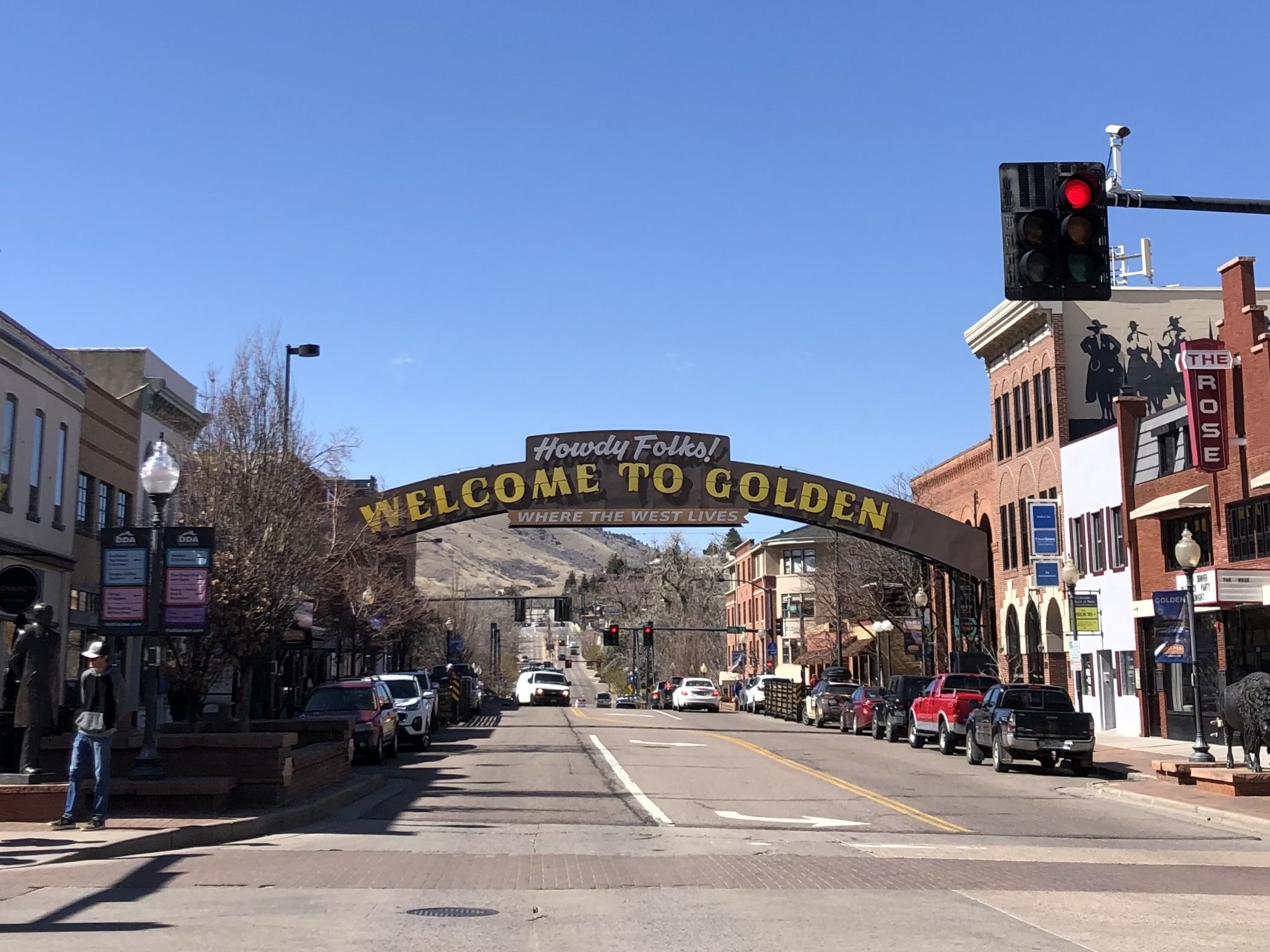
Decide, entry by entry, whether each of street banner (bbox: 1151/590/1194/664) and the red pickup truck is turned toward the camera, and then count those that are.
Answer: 1

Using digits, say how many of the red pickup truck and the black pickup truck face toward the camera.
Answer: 0

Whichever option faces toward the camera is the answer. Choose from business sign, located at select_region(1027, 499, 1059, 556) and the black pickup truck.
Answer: the business sign

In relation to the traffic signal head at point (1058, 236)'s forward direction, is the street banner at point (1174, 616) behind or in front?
behind

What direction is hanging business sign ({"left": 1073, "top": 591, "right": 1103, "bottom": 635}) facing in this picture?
toward the camera

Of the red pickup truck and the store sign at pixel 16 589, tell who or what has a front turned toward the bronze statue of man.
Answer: the store sign

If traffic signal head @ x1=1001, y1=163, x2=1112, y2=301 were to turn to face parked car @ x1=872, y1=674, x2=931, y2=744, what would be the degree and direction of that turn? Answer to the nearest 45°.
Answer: approximately 180°

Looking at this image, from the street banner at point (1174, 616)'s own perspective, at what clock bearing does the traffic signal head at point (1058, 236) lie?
The traffic signal head is roughly at 12 o'clock from the street banner.

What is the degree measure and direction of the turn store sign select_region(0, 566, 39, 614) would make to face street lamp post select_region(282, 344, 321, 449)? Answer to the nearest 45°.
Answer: approximately 135° to its left

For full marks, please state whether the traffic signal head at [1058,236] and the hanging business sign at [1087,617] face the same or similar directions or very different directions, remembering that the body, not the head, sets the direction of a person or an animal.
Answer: same or similar directions

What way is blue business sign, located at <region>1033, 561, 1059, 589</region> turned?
toward the camera

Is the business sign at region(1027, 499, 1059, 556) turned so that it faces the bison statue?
yes

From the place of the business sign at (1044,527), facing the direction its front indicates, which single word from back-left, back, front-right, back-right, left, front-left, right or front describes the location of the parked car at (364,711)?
front-right

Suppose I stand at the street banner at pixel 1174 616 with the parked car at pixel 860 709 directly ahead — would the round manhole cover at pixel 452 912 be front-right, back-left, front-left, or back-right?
back-left

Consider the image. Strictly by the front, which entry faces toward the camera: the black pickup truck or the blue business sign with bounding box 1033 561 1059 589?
the blue business sign

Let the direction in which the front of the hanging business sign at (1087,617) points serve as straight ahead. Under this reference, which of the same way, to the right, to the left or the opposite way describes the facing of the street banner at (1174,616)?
the same way

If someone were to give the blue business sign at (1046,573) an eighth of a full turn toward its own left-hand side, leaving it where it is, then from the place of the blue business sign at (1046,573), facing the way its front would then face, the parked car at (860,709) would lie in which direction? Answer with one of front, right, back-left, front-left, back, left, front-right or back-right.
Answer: back-right

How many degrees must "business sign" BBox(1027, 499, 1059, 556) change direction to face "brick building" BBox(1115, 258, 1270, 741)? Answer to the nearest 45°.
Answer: approximately 45° to its left

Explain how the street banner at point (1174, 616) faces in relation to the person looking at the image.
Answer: facing the viewer
